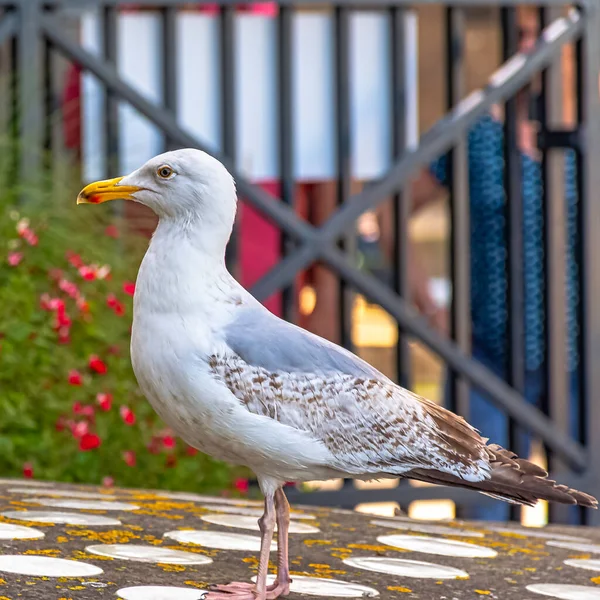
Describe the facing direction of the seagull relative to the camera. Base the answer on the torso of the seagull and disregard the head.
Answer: to the viewer's left

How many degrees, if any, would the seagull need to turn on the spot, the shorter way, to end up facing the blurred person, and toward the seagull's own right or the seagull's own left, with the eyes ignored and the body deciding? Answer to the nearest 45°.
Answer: approximately 90° to the seagull's own right

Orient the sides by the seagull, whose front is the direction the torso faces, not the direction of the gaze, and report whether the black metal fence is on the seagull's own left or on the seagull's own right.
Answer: on the seagull's own right
